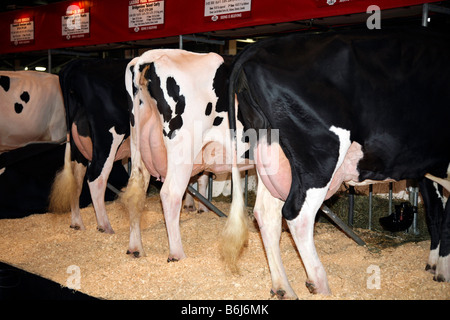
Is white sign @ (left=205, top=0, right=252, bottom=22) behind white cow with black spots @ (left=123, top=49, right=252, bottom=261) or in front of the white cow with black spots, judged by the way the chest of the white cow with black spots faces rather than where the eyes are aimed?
in front

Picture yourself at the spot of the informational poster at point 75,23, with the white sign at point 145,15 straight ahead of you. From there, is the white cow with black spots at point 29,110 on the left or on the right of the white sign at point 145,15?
right

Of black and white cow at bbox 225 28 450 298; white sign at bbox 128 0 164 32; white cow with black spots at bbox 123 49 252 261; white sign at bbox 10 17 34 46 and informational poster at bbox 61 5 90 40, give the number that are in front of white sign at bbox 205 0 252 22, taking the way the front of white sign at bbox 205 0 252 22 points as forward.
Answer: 2

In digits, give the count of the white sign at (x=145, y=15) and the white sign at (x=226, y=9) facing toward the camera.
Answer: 2

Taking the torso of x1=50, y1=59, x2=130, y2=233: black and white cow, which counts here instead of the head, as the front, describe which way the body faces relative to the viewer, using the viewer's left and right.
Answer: facing away from the viewer and to the right of the viewer

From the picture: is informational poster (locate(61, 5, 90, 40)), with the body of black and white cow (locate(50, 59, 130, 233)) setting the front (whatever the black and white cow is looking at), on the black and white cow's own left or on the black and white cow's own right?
on the black and white cow's own left

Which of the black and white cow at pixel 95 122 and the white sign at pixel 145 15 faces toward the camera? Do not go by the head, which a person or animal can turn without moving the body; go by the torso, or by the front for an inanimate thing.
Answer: the white sign

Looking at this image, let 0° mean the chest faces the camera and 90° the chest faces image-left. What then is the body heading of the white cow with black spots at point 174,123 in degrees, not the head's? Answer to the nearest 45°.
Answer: approximately 225°

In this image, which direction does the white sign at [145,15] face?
toward the camera

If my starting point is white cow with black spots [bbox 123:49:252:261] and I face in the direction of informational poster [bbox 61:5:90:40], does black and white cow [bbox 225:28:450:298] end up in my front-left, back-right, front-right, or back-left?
back-right

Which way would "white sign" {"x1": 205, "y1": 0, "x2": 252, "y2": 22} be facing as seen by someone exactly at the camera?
facing the viewer

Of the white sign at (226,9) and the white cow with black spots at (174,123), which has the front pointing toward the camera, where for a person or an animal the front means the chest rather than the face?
the white sign

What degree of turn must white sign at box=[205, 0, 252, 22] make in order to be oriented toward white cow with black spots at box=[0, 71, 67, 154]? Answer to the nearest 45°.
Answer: approximately 90° to its right

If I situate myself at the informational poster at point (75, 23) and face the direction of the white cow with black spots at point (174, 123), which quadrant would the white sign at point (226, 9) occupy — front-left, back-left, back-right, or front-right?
front-left

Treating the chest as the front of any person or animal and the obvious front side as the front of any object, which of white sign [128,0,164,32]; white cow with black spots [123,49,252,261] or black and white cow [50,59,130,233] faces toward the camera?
the white sign

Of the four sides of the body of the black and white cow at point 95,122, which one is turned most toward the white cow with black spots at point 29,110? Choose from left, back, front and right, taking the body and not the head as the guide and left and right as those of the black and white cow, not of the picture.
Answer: left

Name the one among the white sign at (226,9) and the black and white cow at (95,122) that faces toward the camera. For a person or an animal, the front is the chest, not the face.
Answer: the white sign
